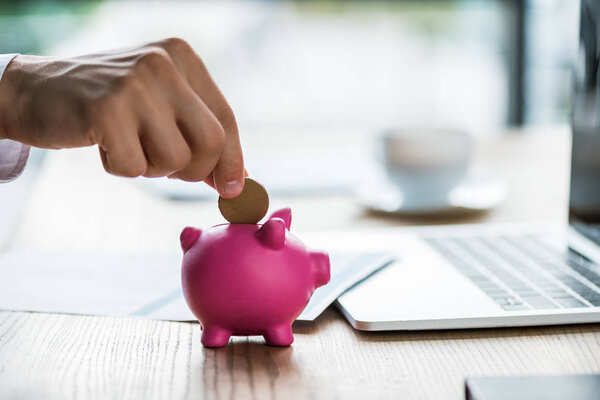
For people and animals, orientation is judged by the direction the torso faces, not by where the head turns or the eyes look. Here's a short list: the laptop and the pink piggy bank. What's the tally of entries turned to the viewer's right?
1

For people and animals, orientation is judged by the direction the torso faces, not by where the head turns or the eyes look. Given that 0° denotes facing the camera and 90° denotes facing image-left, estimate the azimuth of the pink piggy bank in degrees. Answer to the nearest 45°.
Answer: approximately 270°

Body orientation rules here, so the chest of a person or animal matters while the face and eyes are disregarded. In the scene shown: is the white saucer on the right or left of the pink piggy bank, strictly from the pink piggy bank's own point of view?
on its left

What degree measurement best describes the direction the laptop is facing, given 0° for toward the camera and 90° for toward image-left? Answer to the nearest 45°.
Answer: approximately 90°

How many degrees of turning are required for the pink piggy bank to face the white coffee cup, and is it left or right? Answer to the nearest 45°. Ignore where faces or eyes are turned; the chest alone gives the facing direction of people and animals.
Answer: approximately 45° to its left
